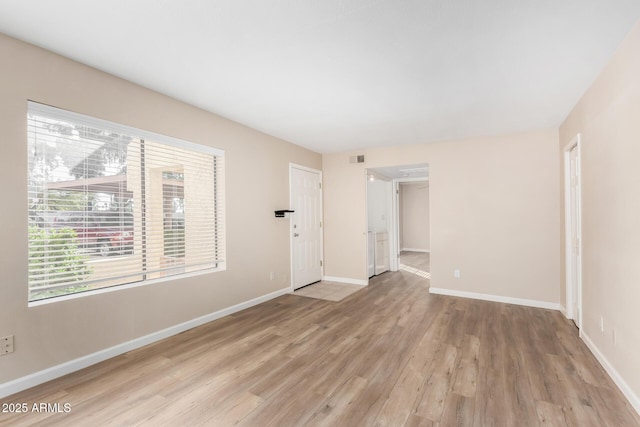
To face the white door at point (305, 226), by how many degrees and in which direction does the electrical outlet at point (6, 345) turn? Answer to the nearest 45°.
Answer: approximately 90° to its left

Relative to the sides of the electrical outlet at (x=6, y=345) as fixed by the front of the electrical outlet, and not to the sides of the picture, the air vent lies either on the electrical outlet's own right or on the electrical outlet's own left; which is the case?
on the electrical outlet's own left
